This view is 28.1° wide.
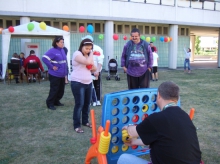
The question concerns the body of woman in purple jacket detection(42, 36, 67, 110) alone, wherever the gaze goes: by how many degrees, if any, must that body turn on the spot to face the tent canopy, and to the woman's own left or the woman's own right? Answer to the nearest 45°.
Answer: approximately 135° to the woman's own left

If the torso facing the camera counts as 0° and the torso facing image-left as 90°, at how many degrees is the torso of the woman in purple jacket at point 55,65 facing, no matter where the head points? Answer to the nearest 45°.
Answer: approximately 315°
